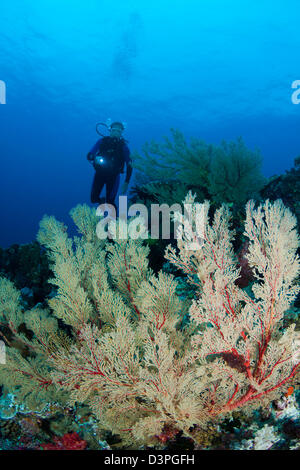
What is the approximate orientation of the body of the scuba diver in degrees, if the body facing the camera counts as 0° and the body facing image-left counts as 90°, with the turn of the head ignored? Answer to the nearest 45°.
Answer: approximately 0°
